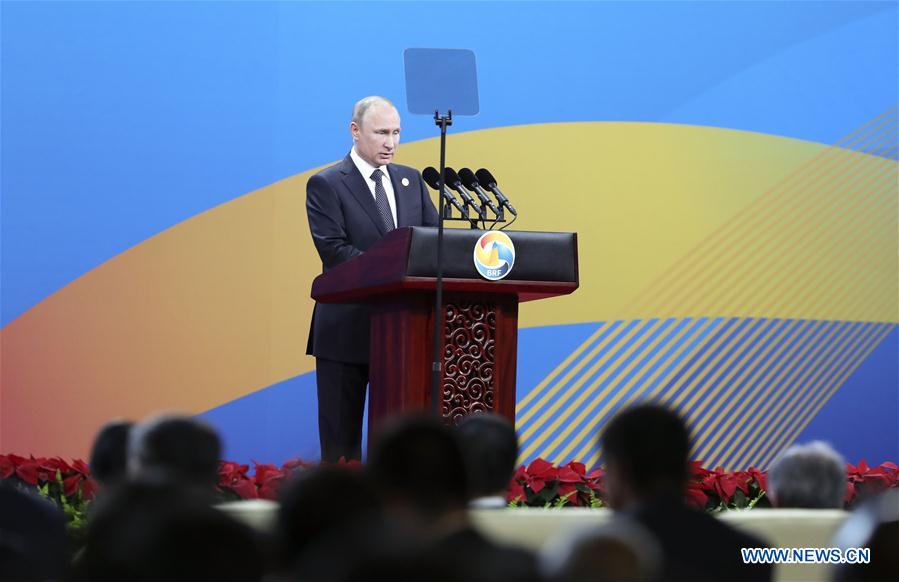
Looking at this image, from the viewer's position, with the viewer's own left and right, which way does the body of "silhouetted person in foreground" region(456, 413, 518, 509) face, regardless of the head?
facing away from the viewer

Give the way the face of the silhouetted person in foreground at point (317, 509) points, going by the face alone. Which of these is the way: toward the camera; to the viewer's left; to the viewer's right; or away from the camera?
away from the camera

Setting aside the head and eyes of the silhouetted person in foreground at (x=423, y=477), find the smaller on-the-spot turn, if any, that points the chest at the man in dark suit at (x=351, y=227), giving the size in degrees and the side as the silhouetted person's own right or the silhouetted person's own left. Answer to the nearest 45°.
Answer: approximately 45° to the silhouetted person's own right

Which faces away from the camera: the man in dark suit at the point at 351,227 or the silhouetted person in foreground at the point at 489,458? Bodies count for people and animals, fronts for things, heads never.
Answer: the silhouetted person in foreground

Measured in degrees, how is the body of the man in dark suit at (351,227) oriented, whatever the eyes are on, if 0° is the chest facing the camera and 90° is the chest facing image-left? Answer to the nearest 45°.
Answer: approximately 315°

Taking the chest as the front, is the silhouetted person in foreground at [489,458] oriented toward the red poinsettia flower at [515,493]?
yes

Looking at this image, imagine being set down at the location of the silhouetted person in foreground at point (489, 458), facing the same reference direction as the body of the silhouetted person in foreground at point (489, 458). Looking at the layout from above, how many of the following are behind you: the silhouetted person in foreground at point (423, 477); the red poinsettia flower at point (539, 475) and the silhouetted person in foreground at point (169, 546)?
2

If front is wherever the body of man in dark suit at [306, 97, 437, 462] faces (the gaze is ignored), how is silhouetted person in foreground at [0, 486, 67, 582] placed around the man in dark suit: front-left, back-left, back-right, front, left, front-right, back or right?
front-right

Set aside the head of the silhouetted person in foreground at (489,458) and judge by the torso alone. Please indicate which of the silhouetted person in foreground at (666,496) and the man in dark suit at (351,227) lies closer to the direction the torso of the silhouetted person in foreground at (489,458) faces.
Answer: the man in dark suit

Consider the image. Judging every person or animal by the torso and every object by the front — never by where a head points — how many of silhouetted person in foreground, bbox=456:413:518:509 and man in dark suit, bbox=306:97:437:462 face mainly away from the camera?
1

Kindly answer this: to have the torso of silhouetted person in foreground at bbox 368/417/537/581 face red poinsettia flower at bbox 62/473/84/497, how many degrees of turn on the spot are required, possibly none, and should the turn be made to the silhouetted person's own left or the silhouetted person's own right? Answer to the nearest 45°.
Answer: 0° — they already face it
